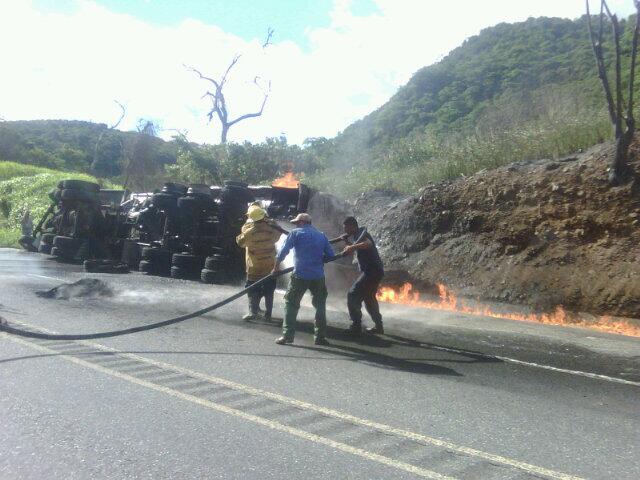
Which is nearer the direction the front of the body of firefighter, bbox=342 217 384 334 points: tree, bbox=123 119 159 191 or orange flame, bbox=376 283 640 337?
the tree

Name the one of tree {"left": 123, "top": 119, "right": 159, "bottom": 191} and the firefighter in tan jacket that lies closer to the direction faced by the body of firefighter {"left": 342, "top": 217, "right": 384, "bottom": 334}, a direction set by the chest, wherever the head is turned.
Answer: the firefighter in tan jacket

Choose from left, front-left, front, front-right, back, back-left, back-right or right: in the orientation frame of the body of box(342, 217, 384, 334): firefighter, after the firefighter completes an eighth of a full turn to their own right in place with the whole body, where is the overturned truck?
front

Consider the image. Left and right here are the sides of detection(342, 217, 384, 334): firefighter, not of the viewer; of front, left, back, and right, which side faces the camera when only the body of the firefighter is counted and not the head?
left

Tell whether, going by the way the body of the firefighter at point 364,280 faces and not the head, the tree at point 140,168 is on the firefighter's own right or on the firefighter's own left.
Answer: on the firefighter's own right

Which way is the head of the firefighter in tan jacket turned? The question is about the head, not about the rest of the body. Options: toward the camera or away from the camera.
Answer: away from the camera

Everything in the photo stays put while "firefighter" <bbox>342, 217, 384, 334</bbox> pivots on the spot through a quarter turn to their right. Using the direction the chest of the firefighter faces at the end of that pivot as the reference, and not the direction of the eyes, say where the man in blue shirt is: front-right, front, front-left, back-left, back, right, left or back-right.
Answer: back-left

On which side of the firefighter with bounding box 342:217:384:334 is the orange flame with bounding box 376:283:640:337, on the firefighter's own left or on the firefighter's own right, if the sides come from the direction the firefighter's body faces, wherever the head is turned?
on the firefighter's own right

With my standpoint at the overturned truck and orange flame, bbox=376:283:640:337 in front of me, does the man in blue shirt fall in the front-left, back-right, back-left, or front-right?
front-right
